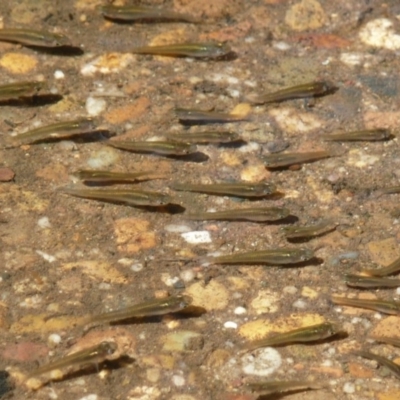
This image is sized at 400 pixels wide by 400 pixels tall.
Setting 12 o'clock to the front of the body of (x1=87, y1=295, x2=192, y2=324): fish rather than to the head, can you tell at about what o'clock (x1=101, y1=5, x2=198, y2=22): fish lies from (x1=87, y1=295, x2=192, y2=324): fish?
(x1=101, y1=5, x2=198, y2=22): fish is roughly at 9 o'clock from (x1=87, y1=295, x2=192, y2=324): fish.

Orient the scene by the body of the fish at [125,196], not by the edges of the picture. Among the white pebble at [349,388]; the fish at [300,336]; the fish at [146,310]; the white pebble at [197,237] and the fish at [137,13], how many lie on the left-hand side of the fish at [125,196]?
1

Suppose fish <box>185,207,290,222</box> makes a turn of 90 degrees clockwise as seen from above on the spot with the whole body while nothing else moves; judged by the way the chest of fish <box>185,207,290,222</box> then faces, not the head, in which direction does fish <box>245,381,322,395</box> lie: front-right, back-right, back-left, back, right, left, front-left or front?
front

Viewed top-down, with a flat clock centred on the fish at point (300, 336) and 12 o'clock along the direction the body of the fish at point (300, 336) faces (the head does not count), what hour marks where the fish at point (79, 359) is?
the fish at point (79, 359) is roughly at 5 o'clock from the fish at point (300, 336).

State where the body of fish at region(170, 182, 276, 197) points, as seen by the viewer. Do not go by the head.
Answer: to the viewer's right

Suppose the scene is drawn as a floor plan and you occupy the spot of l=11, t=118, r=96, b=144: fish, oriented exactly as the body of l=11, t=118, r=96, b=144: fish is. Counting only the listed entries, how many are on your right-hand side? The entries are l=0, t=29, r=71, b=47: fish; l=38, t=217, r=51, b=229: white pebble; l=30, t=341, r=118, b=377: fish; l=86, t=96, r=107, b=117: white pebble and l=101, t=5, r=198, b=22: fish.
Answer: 2

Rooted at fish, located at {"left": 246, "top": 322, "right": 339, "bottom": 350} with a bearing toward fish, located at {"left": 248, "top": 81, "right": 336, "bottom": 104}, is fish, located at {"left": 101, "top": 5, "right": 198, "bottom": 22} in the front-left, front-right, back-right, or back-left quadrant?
front-left

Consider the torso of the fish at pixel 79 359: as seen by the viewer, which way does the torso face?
to the viewer's right

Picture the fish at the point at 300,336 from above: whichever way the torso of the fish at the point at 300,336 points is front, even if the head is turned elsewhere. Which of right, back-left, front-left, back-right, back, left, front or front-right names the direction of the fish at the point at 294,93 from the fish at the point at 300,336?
left

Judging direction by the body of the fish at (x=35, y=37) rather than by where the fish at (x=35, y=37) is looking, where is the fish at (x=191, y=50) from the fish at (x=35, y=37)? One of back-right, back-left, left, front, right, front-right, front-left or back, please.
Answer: front

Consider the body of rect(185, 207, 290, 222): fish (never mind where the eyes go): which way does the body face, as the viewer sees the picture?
to the viewer's right
